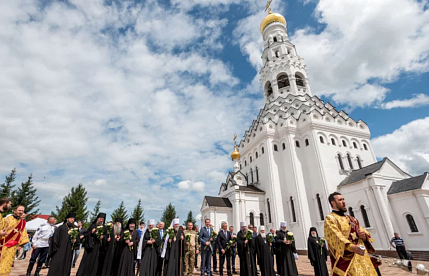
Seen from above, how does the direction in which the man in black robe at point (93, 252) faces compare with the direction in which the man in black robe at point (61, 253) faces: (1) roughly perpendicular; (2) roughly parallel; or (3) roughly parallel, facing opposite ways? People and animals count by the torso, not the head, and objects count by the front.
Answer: roughly parallel

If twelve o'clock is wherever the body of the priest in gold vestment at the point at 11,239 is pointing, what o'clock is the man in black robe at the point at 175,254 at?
The man in black robe is roughly at 10 o'clock from the priest in gold vestment.

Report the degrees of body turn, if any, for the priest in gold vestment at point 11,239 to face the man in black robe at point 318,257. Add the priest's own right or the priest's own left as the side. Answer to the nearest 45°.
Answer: approximately 45° to the priest's own left

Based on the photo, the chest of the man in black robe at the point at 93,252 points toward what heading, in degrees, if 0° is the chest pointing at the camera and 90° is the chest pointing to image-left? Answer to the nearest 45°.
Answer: approximately 315°

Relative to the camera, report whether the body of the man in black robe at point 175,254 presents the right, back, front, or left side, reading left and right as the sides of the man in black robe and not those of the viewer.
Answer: front

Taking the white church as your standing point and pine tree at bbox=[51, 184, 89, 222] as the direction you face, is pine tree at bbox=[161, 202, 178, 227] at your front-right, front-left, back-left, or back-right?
front-right

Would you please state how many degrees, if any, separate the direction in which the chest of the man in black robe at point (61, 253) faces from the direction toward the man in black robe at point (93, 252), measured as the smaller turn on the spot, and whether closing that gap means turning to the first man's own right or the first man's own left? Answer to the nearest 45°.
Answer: approximately 90° to the first man's own left

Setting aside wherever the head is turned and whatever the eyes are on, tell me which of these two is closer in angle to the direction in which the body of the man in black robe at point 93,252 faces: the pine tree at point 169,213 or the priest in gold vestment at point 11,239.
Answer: the priest in gold vestment

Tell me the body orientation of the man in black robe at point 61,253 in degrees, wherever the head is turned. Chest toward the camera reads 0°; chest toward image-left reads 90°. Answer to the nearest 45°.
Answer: approximately 315°

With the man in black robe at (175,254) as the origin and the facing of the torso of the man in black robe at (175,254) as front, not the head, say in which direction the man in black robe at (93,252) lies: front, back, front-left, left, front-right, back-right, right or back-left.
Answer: right
